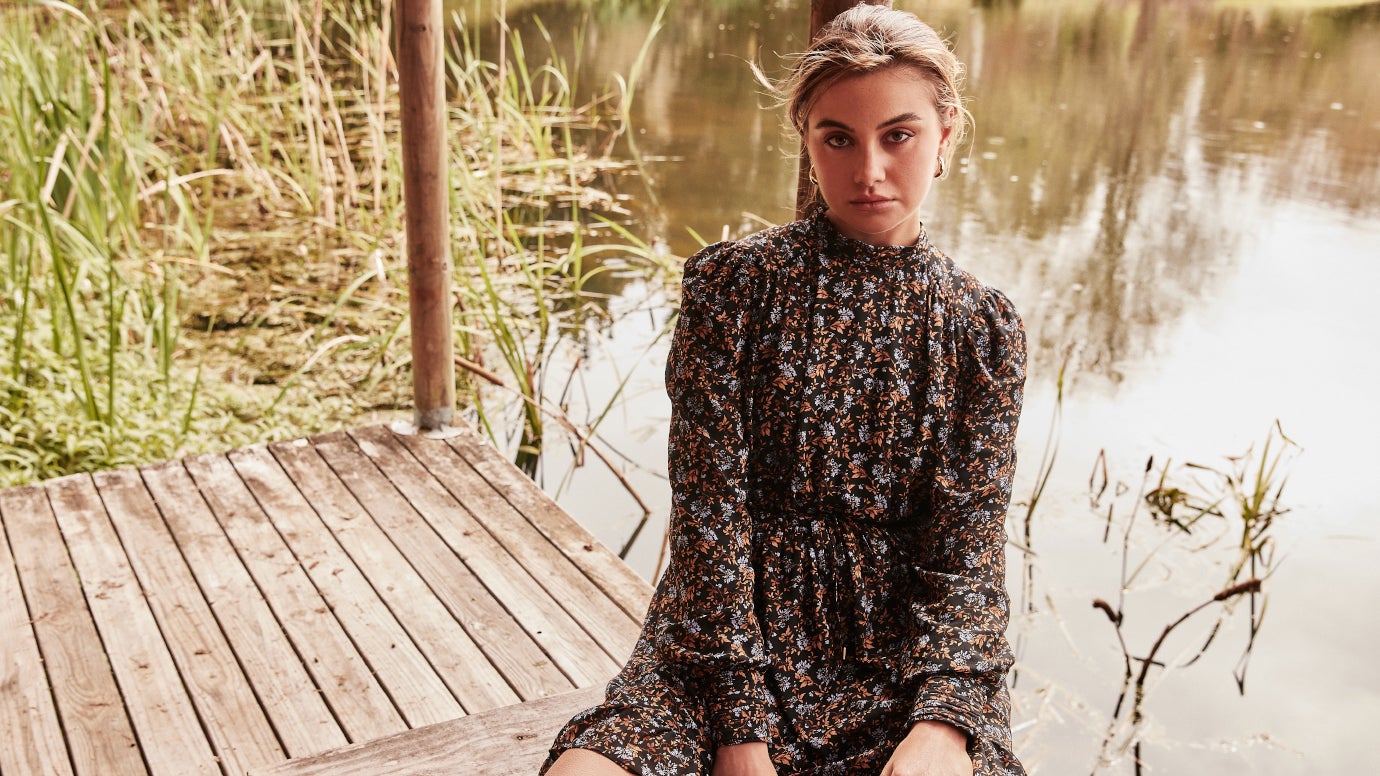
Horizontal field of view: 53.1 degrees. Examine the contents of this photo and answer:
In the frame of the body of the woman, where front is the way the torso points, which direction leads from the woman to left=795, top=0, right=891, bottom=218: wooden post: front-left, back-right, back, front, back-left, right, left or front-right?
back

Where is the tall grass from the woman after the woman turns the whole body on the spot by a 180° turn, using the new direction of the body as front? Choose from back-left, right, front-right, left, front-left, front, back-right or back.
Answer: front-left

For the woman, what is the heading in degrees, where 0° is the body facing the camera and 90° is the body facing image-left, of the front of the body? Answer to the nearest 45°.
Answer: approximately 0°

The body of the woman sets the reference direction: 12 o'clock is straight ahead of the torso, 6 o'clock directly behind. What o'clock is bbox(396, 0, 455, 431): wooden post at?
The wooden post is roughly at 5 o'clock from the woman.

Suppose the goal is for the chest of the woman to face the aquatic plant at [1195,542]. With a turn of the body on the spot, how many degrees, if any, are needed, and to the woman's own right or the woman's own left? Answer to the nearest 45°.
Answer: approximately 135° to the woman's own left

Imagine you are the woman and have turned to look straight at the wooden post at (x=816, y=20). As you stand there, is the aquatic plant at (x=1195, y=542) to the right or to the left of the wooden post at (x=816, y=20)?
right
